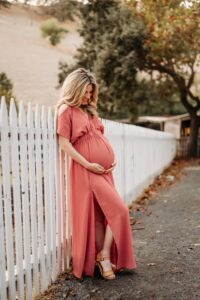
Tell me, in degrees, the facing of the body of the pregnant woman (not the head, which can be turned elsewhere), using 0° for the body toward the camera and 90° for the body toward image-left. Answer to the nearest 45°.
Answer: approximately 315°

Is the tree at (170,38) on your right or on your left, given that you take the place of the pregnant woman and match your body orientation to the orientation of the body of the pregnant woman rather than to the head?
on your left

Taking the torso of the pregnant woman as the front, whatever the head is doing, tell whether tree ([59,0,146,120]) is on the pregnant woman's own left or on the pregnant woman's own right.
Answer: on the pregnant woman's own left
